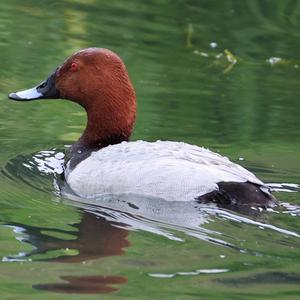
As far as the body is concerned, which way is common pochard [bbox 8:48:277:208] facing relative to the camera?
to the viewer's left

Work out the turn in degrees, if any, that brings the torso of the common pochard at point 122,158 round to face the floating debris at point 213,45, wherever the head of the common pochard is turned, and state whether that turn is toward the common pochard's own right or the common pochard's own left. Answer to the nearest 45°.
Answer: approximately 90° to the common pochard's own right

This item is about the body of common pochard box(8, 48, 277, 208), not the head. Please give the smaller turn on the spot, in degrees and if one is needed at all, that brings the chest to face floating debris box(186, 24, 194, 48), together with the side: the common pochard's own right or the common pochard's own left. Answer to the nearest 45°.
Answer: approximately 90° to the common pochard's own right
